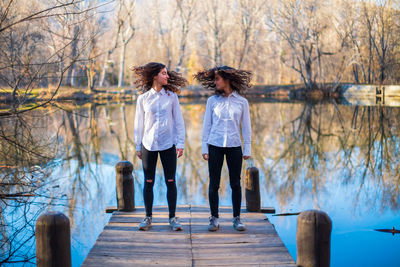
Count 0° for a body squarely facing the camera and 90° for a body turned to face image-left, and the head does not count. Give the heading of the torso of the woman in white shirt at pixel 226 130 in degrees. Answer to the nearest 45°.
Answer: approximately 0°

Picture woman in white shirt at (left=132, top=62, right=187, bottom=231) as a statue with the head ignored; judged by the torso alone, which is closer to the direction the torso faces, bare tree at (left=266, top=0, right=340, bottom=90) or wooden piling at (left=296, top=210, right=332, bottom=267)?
the wooden piling

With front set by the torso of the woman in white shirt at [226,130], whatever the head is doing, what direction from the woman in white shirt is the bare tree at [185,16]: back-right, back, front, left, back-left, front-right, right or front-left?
back

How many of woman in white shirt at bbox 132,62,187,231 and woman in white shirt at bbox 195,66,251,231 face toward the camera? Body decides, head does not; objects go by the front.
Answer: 2

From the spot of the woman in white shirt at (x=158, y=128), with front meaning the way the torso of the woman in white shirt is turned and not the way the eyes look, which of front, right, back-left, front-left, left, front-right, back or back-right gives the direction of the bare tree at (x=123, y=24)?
back

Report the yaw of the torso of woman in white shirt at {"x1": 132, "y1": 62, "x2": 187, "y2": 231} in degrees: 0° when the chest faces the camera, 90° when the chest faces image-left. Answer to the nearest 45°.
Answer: approximately 0°

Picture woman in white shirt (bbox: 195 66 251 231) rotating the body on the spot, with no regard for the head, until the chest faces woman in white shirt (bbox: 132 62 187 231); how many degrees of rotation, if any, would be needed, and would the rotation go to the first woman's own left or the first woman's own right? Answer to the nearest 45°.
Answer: approximately 90° to the first woman's own right

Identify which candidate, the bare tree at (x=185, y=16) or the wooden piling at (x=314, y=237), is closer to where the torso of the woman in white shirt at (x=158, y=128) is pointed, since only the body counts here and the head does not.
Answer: the wooden piling

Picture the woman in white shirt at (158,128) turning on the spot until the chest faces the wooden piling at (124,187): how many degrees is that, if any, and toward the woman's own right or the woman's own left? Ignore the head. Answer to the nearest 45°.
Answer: approximately 135° to the woman's own right

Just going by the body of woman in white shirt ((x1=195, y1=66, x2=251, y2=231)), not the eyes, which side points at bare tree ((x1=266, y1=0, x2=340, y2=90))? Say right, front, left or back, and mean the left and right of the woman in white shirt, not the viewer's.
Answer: back

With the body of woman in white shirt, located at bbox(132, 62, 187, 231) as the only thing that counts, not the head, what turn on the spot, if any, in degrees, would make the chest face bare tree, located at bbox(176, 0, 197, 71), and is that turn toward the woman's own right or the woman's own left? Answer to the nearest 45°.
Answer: approximately 180°
